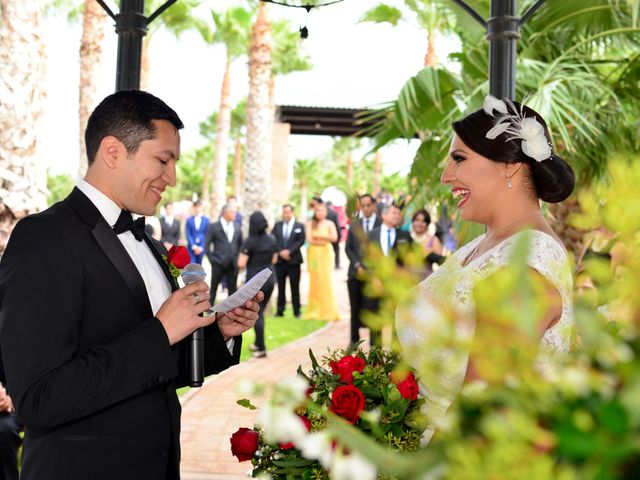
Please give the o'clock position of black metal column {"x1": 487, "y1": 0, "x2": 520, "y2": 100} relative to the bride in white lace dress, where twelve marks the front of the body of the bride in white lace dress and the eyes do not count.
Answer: The black metal column is roughly at 3 o'clock from the bride in white lace dress.

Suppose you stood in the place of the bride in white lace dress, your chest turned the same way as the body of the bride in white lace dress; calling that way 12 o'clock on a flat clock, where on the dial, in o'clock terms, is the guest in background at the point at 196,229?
The guest in background is roughly at 2 o'clock from the bride in white lace dress.

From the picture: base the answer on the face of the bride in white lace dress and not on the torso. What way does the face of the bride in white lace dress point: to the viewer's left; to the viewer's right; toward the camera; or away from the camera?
to the viewer's left

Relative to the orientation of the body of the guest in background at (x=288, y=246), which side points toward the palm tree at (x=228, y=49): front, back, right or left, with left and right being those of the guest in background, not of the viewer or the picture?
back

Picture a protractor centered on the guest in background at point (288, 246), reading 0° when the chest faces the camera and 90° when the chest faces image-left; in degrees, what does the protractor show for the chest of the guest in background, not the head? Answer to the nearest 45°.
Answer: approximately 0°

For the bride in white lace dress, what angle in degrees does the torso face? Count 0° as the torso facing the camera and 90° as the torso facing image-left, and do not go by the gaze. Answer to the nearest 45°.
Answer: approximately 90°

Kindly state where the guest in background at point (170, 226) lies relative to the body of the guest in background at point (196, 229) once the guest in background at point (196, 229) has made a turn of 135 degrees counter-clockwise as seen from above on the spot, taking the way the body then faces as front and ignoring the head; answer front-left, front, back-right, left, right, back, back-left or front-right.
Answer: left

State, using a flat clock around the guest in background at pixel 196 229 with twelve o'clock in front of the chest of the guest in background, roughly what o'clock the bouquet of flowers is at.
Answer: The bouquet of flowers is roughly at 12 o'clock from the guest in background.

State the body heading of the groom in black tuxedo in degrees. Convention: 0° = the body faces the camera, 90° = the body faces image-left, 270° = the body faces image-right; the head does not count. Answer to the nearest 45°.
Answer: approximately 270°
